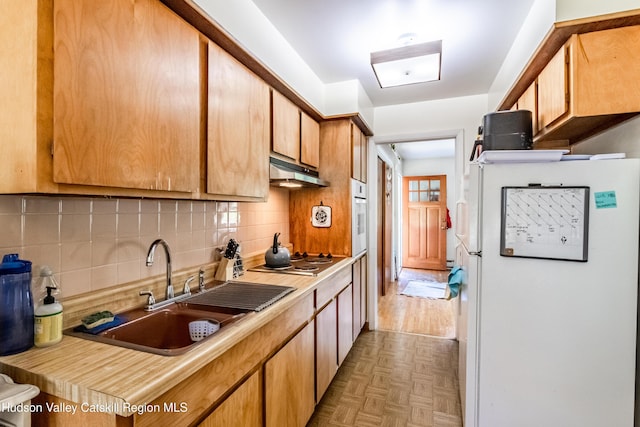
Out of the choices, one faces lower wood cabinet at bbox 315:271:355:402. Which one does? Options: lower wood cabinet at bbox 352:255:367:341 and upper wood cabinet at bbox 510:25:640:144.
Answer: the upper wood cabinet

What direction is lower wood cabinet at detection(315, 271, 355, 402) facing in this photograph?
to the viewer's right

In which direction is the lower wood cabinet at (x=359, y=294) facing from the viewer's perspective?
to the viewer's right

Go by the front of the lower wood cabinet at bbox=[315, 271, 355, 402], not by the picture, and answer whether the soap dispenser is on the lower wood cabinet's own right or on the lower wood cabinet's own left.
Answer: on the lower wood cabinet's own right

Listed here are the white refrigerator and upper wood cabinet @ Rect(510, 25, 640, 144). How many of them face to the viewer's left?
2

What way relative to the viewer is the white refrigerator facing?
to the viewer's left

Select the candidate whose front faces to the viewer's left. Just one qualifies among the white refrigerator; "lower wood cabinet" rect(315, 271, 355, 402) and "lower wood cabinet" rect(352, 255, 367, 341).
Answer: the white refrigerator

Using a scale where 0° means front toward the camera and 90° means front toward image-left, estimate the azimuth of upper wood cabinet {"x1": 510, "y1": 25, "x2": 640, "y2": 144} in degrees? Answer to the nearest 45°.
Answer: approximately 90°
